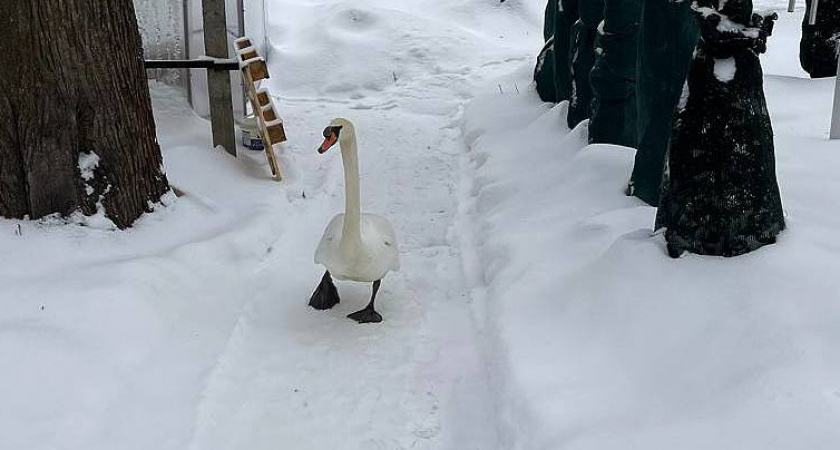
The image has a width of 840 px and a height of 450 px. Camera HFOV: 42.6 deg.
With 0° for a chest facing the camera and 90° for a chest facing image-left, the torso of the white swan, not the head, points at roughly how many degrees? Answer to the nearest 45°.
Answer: approximately 0°

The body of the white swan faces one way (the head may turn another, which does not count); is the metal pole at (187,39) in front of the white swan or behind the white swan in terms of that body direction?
behind

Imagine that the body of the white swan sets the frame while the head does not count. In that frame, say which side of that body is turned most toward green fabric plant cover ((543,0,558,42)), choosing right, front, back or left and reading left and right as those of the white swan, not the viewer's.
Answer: back

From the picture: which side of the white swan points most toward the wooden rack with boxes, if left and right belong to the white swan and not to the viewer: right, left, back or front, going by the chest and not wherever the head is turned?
back

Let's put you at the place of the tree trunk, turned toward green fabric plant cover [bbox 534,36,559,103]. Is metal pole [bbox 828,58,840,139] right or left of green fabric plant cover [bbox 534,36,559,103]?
right

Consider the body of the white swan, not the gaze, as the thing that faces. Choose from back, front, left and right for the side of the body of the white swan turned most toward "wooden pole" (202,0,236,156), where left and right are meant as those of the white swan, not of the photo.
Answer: back

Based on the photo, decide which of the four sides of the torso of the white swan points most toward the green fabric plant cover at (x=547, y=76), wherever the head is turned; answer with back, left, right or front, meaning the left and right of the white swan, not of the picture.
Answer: back

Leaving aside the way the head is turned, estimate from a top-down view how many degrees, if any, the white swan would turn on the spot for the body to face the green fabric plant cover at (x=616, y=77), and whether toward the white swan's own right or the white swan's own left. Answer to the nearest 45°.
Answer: approximately 135° to the white swan's own left

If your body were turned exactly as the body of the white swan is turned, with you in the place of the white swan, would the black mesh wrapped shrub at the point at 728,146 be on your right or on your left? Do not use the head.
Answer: on your left

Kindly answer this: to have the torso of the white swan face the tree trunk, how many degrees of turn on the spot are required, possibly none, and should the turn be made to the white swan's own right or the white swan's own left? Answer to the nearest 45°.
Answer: approximately 90° to the white swan's own right
